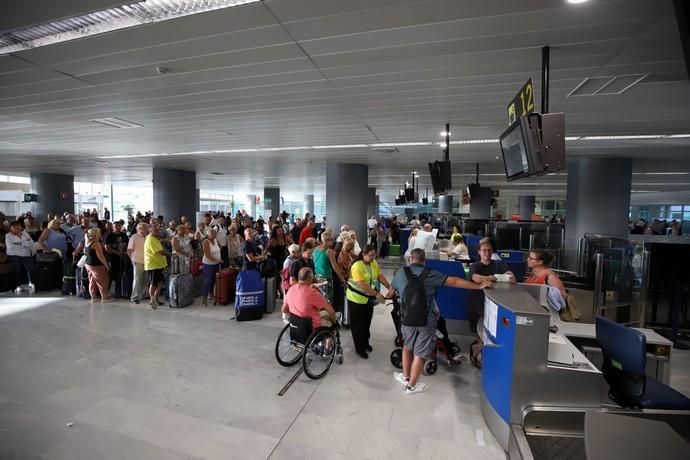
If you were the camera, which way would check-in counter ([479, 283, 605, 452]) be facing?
facing to the left of the viewer

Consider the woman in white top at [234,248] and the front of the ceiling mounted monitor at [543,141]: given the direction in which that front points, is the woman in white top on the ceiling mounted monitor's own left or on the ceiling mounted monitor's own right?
on the ceiling mounted monitor's own right

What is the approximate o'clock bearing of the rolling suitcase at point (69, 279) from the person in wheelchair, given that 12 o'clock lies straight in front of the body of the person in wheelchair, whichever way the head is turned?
The rolling suitcase is roughly at 9 o'clock from the person in wheelchair.

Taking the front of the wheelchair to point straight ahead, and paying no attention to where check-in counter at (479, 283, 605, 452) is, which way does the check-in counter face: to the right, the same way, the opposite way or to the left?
to the left

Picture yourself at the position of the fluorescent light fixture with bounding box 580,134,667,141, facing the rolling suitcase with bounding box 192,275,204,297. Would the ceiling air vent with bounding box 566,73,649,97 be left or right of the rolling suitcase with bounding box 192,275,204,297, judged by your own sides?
left

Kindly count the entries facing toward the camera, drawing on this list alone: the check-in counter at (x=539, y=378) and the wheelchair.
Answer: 0

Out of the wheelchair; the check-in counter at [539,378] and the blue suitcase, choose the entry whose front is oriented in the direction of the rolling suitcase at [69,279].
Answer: the check-in counter

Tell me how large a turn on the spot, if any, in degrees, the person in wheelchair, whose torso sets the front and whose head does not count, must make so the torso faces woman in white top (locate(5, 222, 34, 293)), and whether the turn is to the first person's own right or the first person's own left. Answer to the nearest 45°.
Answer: approximately 90° to the first person's own left

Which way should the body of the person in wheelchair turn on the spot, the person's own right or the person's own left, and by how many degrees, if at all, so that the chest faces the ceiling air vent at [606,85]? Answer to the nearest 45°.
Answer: approximately 45° to the person's own right

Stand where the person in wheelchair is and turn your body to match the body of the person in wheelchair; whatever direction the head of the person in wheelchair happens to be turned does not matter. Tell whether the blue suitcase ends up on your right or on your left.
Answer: on your left

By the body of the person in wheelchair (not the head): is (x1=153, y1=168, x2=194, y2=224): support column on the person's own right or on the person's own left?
on the person's own left

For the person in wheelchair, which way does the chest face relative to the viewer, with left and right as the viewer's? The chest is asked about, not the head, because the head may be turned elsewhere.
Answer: facing away from the viewer and to the right of the viewer

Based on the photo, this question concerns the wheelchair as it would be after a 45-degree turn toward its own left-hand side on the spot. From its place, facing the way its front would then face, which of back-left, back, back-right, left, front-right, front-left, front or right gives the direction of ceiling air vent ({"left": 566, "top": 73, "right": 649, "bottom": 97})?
right

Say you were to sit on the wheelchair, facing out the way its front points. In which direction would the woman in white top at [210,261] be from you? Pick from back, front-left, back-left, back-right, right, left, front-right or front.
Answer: left

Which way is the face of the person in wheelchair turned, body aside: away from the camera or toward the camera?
away from the camera
